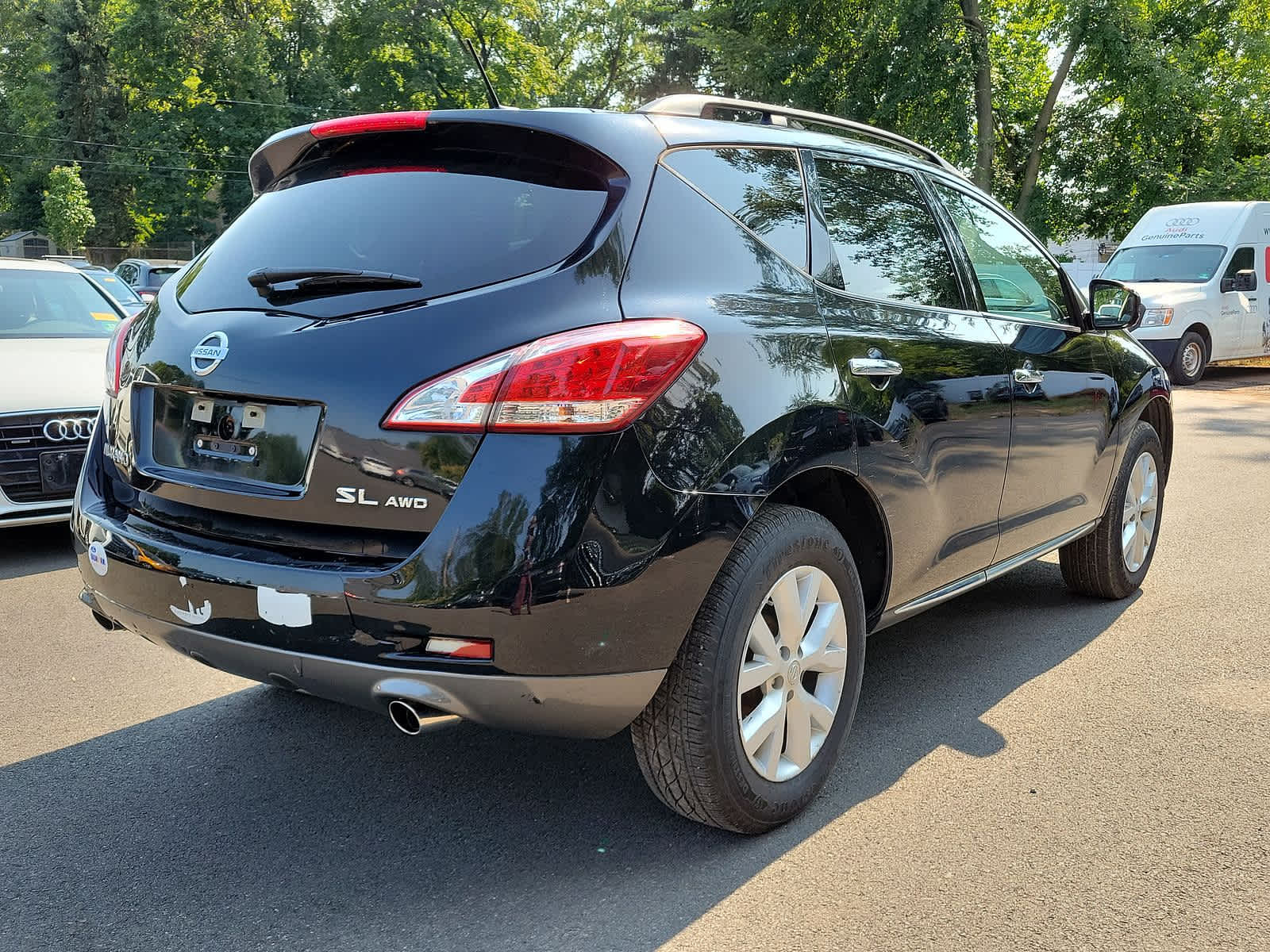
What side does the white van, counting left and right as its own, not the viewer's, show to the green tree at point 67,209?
right

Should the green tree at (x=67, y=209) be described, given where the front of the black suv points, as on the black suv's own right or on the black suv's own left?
on the black suv's own left

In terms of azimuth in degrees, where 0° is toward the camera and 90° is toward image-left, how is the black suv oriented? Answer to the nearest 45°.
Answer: approximately 225°

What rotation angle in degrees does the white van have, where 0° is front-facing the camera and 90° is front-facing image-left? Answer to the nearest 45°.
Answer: approximately 45°

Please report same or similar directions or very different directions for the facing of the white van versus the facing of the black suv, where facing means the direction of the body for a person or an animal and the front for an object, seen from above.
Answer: very different directions

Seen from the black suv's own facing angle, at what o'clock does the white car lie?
The white car is roughly at 9 o'clock from the black suv.

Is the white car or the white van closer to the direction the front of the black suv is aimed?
the white van
